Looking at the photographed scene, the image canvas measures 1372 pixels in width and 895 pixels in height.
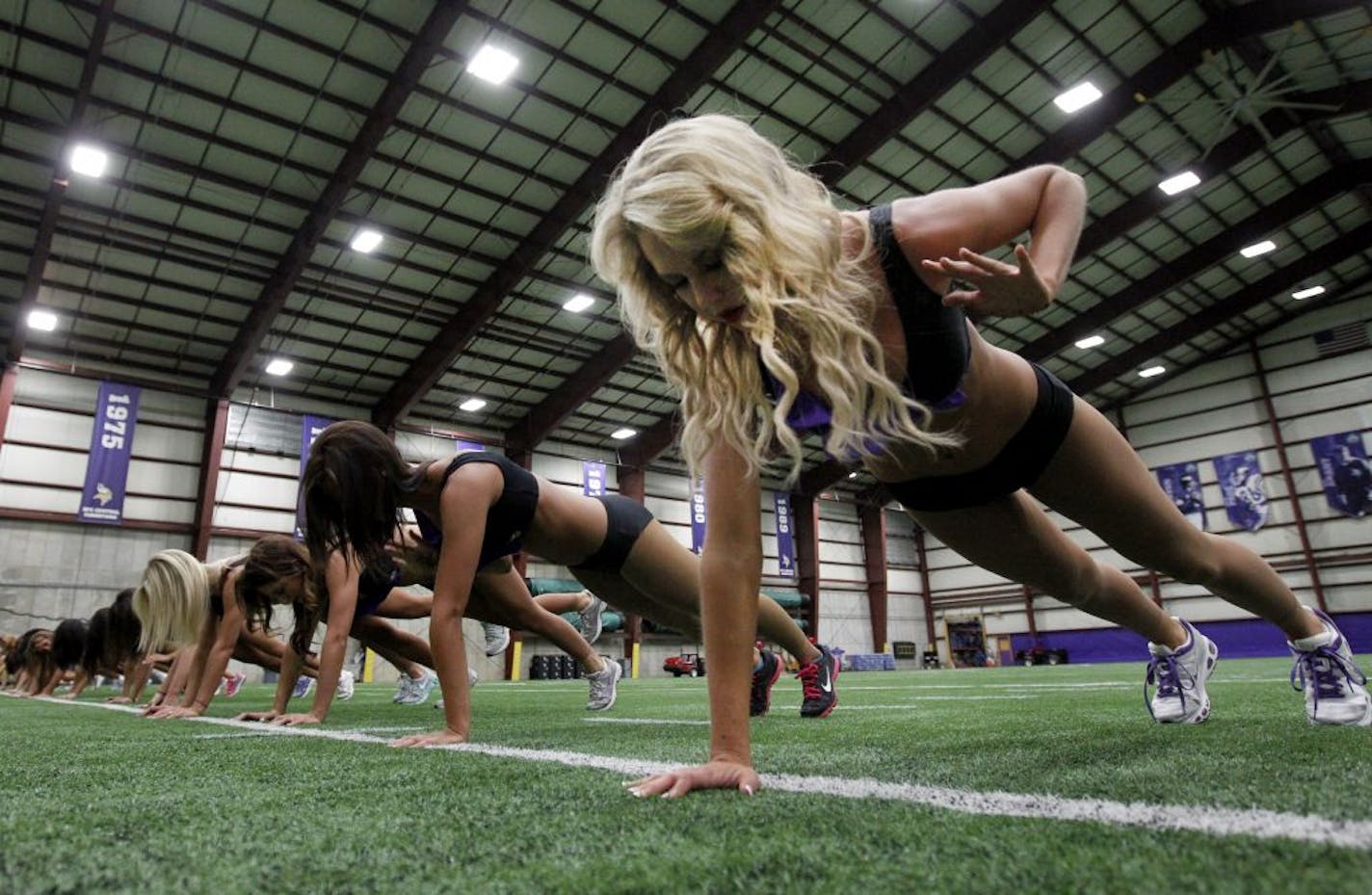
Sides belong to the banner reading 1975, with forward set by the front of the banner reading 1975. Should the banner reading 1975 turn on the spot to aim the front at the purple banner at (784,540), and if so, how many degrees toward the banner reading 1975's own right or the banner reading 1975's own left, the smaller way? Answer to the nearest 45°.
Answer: approximately 90° to the banner reading 1975's own left

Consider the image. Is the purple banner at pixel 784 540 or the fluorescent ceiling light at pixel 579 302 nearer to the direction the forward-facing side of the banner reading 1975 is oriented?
the fluorescent ceiling light

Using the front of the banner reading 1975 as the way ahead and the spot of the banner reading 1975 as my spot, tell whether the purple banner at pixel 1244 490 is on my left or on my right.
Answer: on my left

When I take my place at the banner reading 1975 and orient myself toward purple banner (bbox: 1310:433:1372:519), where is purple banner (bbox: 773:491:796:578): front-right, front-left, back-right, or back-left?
front-left

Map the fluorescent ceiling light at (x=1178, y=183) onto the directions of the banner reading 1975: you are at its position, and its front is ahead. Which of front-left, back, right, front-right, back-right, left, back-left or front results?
front-left

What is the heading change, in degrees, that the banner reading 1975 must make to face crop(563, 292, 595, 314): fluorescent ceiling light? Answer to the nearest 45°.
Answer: approximately 45° to its left

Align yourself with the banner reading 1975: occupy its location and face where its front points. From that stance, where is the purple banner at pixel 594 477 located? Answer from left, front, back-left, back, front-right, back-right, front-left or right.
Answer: left

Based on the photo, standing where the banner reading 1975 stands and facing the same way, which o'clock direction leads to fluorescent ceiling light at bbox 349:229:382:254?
The fluorescent ceiling light is roughly at 11 o'clock from the banner reading 1975.

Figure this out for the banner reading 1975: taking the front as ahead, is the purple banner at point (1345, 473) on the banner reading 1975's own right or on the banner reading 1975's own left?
on the banner reading 1975's own left

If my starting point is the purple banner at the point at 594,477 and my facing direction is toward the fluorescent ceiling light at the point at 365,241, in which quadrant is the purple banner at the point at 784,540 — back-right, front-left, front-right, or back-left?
back-left

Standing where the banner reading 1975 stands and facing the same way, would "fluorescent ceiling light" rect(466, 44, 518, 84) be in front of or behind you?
in front

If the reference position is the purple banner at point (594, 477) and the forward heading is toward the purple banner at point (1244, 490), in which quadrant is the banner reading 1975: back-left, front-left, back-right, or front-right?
back-right
